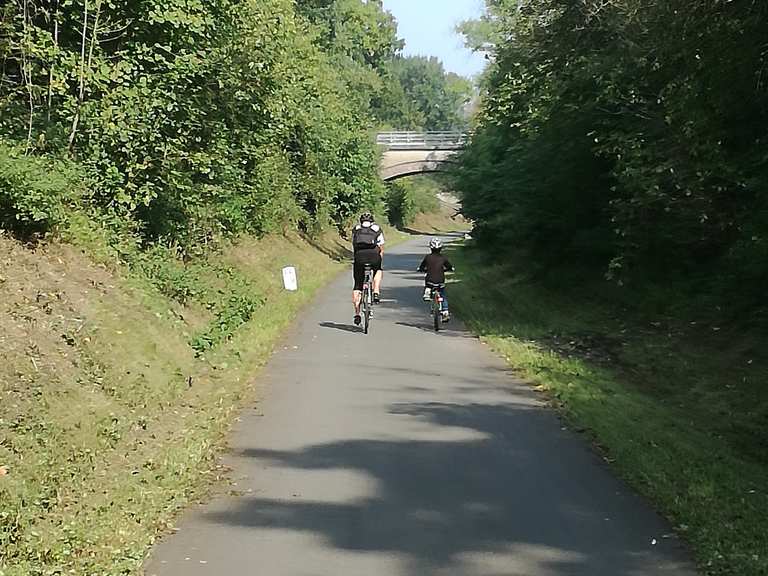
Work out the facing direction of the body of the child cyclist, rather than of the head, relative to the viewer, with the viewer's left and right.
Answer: facing away from the viewer

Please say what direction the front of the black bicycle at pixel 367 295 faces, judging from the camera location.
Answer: facing away from the viewer

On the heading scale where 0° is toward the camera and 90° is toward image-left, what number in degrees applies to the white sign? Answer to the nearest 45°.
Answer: approximately 0°

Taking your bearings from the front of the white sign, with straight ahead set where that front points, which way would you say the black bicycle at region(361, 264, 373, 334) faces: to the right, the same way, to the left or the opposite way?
the opposite way

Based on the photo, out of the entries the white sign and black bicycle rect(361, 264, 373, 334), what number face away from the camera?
1

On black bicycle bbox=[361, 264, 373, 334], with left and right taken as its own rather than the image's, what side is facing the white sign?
front

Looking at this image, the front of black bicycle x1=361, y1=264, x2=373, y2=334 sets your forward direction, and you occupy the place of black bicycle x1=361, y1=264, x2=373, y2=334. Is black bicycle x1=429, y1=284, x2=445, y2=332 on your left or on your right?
on your right

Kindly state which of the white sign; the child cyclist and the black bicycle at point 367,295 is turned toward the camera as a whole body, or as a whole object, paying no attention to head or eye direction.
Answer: the white sign

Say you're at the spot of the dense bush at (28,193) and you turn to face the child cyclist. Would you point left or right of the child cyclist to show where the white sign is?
left

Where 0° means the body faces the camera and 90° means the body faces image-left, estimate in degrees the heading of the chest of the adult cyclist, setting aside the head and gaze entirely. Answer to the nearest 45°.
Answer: approximately 180°

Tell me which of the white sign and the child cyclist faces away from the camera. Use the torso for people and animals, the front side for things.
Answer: the child cyclist

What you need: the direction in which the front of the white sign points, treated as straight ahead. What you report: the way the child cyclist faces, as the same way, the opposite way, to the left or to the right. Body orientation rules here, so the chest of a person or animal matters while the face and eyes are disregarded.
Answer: the opposite way
